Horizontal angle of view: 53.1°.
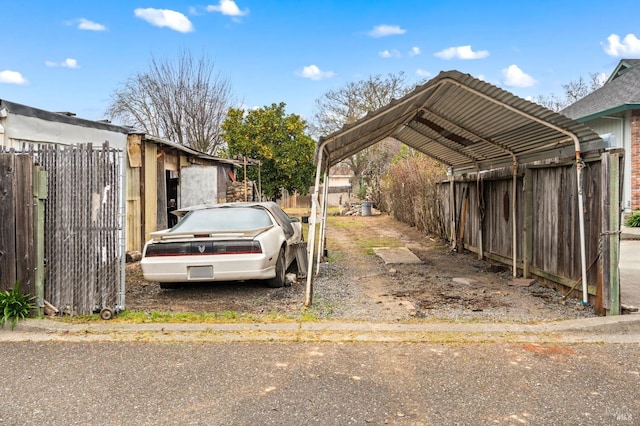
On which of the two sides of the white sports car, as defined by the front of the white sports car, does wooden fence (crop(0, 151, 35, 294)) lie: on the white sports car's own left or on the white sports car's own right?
on the white sports car's own left

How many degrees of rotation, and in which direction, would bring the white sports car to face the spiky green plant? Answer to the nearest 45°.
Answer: approximately 135° to its left

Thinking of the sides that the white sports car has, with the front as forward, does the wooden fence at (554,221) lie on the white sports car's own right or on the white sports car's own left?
on the white sports car's own right

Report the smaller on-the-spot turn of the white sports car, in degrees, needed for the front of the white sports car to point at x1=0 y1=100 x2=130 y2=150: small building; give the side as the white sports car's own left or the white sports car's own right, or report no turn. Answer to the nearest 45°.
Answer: approximately 45° to the white sports car's own left

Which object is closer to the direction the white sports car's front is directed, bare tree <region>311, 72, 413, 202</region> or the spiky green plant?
the bare tree

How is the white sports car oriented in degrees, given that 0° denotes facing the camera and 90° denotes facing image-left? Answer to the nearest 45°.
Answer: approximately 180°

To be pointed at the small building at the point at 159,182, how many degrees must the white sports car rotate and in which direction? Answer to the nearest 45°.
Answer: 0° — it already faces it
